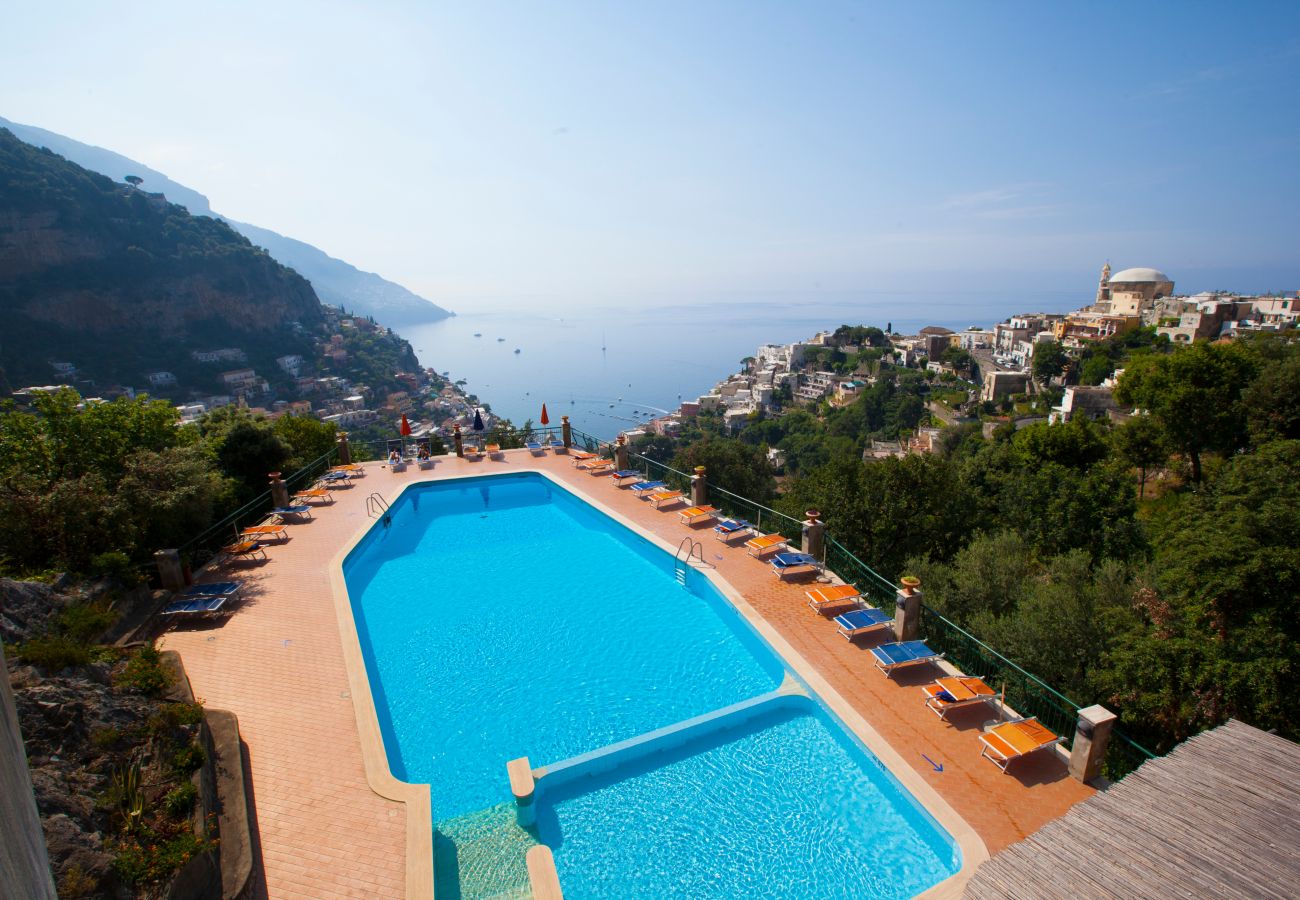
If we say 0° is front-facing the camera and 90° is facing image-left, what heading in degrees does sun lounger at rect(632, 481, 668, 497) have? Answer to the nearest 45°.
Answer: approximately 45°

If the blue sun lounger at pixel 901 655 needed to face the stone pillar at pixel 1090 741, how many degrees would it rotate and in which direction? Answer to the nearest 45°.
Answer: approximately 90° to its left

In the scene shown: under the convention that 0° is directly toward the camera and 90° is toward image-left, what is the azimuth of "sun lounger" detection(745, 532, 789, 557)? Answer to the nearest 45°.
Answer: approximately 45°

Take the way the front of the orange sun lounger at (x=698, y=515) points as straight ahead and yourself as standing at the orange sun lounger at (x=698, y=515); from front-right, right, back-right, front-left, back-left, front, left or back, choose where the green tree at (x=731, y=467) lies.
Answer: back-right

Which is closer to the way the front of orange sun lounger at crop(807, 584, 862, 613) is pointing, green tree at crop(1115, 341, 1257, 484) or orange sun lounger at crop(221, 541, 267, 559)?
the orange sun lounger

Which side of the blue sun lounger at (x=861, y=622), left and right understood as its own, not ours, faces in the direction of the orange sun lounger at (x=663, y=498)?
right
